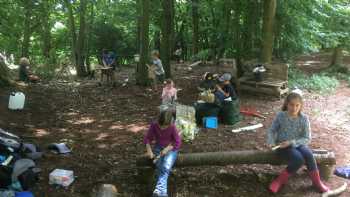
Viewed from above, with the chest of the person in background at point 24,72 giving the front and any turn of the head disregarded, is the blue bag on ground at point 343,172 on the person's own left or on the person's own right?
on the person's own right

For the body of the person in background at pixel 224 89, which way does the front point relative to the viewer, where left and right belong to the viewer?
facing the viewer and to the left of the viewer

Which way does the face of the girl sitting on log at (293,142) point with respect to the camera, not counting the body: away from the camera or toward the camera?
toward the camera

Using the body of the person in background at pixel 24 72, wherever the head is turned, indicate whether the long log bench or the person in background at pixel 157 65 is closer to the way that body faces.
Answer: the person in background

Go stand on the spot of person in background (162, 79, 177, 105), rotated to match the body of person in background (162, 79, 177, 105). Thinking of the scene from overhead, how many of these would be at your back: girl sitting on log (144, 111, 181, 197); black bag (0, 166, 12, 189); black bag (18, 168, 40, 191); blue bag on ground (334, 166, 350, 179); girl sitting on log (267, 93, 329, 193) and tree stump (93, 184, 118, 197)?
0

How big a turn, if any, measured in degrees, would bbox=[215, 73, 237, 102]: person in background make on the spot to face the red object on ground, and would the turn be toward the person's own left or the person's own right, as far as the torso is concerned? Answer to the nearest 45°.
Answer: approximately 180°

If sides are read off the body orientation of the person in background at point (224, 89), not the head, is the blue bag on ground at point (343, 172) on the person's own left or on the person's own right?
on the person's own left

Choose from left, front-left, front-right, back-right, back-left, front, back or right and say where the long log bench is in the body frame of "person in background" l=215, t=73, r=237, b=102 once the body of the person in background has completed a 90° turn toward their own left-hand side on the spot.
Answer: front-right

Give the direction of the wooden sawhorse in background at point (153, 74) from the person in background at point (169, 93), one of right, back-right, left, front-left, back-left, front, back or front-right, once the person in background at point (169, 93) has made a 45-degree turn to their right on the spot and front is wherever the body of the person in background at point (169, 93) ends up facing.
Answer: back-right

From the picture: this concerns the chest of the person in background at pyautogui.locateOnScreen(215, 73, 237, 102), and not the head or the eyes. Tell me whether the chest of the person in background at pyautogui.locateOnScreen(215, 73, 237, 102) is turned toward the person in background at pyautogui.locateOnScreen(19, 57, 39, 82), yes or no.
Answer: no

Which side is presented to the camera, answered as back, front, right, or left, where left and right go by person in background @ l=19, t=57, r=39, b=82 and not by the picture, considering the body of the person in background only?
right
